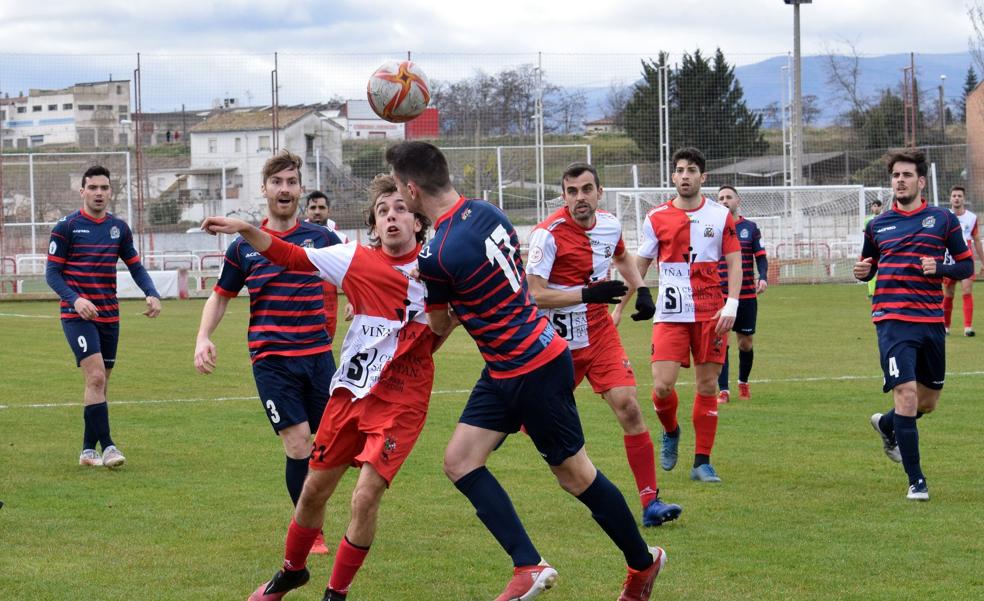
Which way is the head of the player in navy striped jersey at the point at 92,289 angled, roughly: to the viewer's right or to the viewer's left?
to the viewer's right

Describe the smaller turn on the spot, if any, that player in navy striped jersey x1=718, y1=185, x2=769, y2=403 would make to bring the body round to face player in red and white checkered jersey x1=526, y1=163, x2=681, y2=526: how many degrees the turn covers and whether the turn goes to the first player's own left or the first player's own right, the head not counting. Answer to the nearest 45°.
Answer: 0° — they already face them

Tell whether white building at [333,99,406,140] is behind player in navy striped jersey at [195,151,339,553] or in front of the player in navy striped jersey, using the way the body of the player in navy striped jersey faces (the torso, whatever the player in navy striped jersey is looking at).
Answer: behind

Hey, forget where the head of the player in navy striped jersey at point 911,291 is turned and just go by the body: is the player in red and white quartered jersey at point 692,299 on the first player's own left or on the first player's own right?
on the first player's own right

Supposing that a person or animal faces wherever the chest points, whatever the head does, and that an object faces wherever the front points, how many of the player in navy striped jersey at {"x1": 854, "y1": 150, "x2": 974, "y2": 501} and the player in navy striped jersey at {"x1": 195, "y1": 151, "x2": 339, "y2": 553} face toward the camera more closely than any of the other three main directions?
2

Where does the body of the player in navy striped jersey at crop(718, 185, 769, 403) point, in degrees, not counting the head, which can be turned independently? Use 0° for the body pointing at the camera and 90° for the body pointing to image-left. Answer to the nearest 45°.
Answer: approximately 0°
